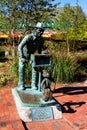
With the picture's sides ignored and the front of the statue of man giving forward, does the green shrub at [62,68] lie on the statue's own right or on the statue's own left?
on the statue's own left

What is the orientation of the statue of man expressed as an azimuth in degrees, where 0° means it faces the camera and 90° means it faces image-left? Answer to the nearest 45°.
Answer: approximately 315°
